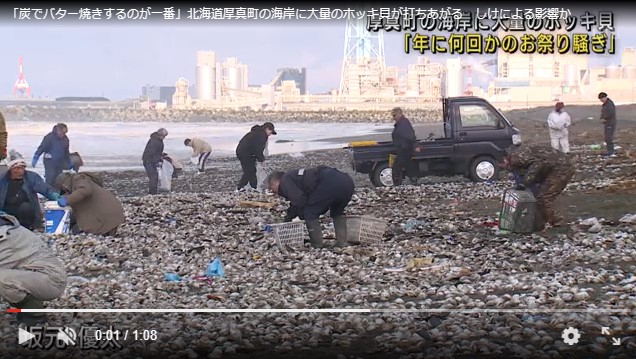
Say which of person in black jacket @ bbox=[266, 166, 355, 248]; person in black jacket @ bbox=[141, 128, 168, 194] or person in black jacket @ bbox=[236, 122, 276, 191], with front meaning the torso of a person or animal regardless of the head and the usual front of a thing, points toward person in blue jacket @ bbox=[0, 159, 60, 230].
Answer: person in black jacket @ bbox=[266, 166, 355, 248]

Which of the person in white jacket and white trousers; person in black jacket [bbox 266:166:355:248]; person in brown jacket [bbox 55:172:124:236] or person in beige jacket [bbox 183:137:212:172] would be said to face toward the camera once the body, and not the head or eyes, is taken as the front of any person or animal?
the person in white jacket and white trousers

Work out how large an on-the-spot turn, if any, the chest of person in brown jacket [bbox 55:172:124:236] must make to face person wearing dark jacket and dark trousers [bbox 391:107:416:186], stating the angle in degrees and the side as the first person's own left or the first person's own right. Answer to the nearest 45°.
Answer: approximately 135° to the first person's own right

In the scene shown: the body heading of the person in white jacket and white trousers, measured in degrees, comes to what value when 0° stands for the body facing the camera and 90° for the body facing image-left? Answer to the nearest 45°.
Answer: approximately 0°

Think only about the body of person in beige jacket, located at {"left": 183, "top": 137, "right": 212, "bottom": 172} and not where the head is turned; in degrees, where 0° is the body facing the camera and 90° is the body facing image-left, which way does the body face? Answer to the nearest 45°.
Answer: approximately 90°

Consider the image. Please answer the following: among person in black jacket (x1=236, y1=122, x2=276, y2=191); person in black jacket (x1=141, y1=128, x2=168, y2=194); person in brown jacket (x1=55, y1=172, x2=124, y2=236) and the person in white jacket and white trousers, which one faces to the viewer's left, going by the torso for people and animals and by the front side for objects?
the person in brown jacket

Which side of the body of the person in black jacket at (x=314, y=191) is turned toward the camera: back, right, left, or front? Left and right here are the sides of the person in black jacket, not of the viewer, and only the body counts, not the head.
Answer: left
